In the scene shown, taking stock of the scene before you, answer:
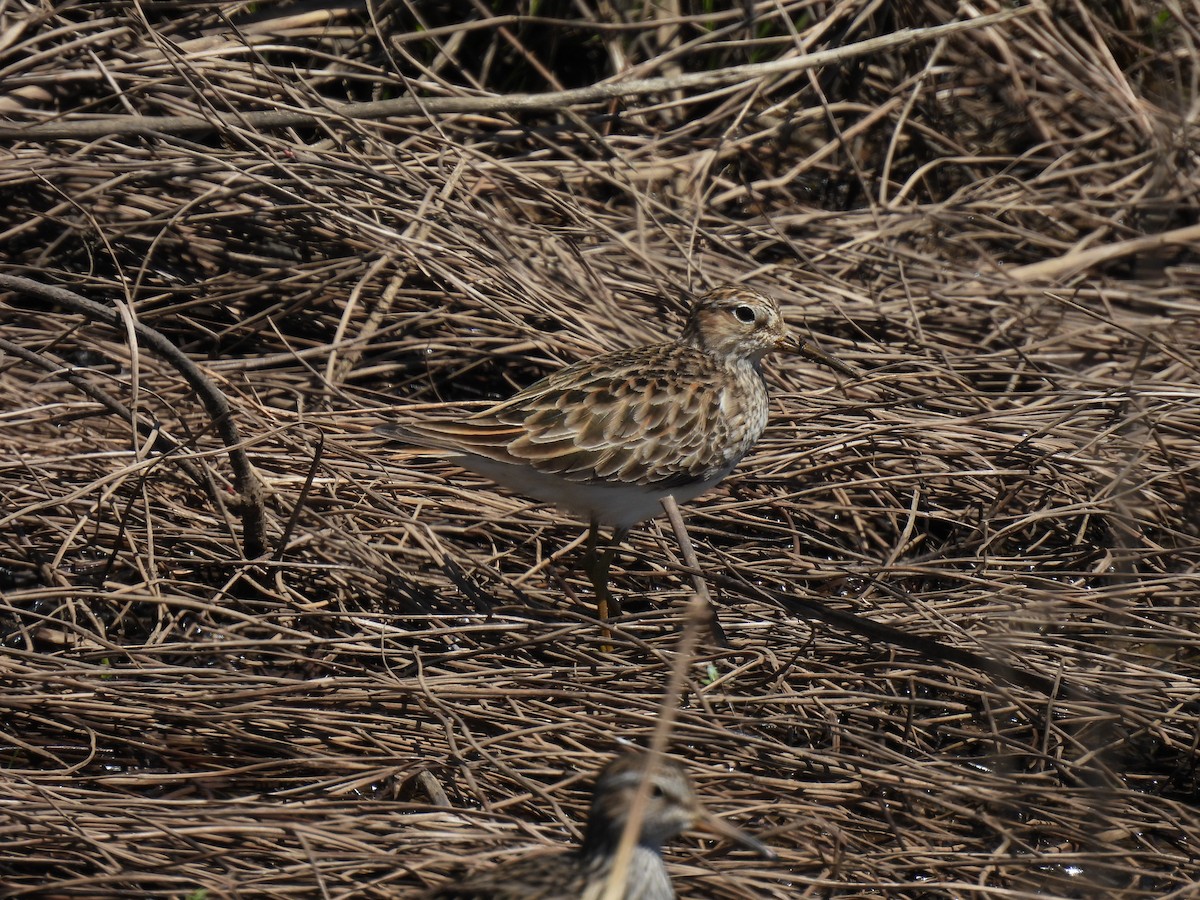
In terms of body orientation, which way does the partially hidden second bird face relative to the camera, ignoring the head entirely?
to the viewer's right

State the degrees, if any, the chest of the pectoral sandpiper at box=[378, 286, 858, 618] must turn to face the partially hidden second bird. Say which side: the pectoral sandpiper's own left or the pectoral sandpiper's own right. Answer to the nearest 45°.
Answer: approximately 90° to the pectoral sandpiper's own right

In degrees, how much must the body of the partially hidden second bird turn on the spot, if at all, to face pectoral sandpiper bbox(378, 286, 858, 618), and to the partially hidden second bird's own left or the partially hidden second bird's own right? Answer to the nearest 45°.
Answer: approximately 90° to the partially hidden second bird's own left

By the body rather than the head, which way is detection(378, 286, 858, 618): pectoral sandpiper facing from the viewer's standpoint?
to the viewer's right

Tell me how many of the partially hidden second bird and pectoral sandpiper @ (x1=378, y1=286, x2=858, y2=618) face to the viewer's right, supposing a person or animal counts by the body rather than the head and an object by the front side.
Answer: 2
